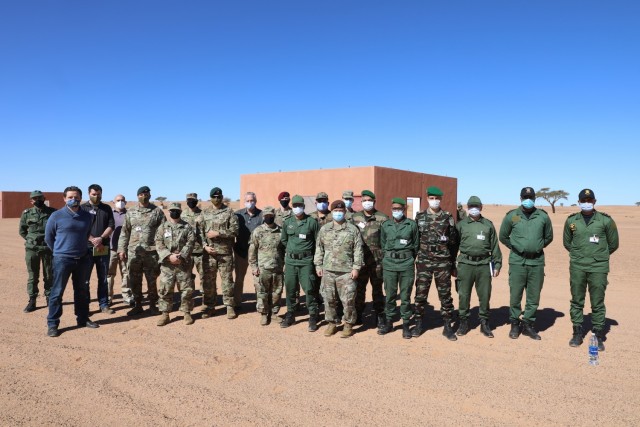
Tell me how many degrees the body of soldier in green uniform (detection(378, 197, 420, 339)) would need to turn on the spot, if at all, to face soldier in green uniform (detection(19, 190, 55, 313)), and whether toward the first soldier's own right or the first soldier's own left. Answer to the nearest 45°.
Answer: approximately 90° to the first soldier's own right

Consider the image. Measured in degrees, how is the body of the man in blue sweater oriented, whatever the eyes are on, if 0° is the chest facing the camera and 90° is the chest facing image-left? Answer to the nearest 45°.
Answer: approximately 315°

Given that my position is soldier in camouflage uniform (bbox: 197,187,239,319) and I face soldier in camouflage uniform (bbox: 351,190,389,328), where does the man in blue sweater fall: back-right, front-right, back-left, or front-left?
back-right

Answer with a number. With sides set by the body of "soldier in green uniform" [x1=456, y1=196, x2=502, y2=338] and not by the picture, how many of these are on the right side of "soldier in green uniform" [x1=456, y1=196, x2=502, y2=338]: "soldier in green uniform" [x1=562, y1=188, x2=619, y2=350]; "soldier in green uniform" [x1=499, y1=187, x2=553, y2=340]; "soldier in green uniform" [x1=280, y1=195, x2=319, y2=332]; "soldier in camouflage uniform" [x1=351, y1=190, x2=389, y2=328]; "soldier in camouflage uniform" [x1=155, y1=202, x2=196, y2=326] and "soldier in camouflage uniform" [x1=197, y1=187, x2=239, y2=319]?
4

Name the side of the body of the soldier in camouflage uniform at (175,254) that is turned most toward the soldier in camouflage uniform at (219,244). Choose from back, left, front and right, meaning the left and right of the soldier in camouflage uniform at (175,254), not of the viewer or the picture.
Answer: left

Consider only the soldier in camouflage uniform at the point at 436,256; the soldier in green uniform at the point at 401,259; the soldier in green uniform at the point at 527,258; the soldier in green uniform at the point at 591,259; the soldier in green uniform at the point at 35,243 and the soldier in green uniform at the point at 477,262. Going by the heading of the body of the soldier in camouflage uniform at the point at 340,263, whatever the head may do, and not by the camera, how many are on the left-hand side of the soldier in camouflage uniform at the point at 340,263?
5

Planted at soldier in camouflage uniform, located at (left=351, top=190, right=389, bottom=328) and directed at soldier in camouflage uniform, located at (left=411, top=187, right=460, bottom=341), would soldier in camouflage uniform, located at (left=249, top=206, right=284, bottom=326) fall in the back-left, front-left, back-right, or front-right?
back-right

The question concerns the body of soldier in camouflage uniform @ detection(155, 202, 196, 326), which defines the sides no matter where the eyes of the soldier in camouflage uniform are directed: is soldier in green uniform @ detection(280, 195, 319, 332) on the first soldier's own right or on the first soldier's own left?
on the first soldier's own left
